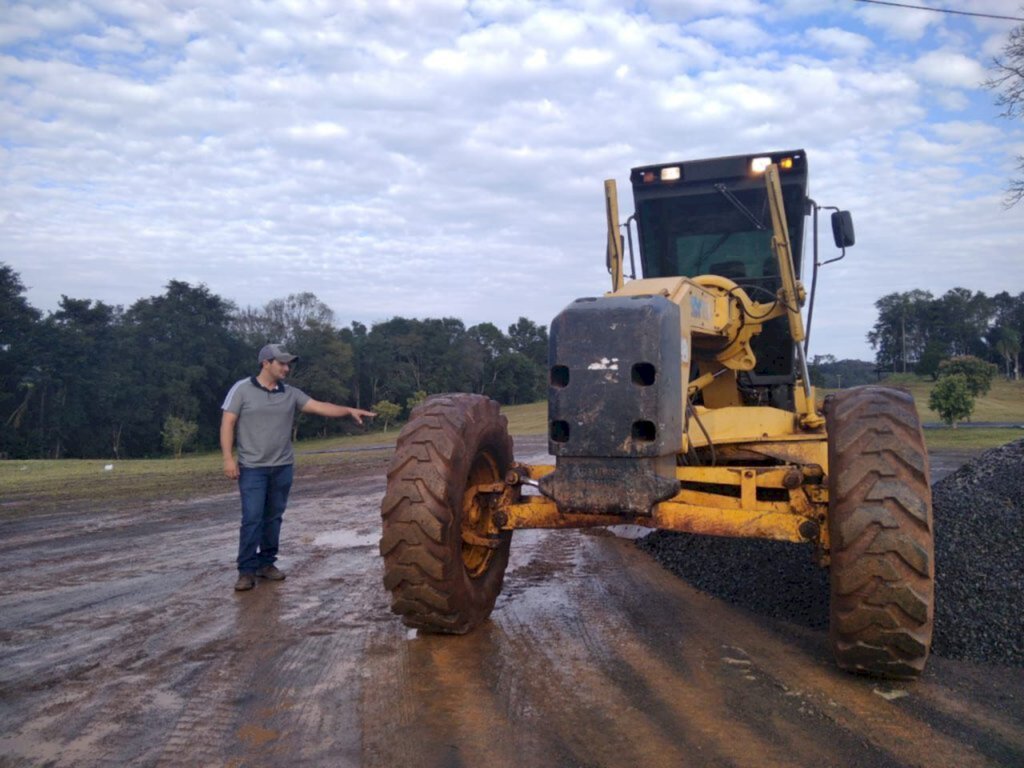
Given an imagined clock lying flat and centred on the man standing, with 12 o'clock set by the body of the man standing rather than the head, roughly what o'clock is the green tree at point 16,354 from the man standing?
The green tree is roughly at 7 o'clock from the man standing.

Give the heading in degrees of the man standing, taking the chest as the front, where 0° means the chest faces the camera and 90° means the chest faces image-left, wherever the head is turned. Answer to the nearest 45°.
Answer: approximately 315°

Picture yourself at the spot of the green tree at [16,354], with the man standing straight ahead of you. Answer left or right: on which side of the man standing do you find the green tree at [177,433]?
left

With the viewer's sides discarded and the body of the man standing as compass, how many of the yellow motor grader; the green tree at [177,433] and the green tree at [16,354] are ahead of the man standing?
1

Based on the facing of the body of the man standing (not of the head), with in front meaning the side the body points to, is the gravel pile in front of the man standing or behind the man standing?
in front

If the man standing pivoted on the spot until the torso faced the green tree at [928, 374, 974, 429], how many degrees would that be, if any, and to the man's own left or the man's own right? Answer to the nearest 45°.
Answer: approximately 90° to the man's own left

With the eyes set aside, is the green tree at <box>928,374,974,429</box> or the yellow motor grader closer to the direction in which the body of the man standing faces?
the yellow motor grader

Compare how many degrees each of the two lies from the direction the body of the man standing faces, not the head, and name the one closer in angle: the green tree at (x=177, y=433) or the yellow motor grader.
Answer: the yellow motor grader

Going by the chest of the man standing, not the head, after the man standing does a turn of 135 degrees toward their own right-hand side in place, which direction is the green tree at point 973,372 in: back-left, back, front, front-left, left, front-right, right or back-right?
back-right

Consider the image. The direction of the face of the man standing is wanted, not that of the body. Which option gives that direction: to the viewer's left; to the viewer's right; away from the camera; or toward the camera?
to the viewer's right

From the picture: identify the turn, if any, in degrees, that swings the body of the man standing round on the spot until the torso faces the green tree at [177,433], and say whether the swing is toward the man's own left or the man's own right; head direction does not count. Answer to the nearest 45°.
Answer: approximately 135° to the man's own left

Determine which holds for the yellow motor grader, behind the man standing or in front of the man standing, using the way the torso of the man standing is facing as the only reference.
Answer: in front
